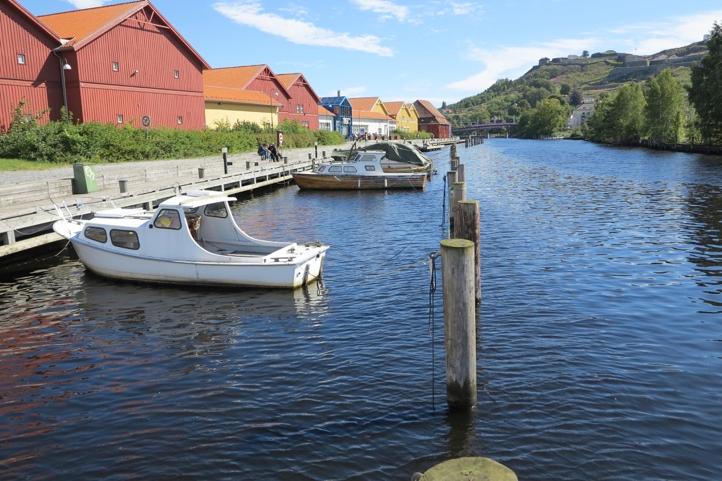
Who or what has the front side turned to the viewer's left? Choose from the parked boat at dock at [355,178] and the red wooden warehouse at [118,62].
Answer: the parked boat at dock

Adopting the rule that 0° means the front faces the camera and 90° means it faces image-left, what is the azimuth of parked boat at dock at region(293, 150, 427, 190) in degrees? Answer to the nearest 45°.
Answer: approximately 90°

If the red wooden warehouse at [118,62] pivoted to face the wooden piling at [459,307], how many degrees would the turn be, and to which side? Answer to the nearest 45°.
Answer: approximately 45° to its right

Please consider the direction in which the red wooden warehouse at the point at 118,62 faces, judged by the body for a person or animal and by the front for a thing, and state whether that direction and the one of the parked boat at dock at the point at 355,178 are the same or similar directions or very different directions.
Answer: very different directions

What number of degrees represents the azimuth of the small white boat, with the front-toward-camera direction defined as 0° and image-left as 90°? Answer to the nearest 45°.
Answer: approximately 135°

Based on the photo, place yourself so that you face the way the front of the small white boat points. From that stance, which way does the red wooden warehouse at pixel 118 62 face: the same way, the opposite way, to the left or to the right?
the opposite way

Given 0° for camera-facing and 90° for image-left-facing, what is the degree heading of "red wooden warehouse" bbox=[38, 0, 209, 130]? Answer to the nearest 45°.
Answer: approximately 315°

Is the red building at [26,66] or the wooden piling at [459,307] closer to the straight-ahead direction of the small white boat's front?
the red building

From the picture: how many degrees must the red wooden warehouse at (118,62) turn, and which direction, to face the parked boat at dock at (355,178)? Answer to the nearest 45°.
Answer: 0° — it already faces it

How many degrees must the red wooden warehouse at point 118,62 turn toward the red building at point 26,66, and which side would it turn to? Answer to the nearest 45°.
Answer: approximately 90° to its right
